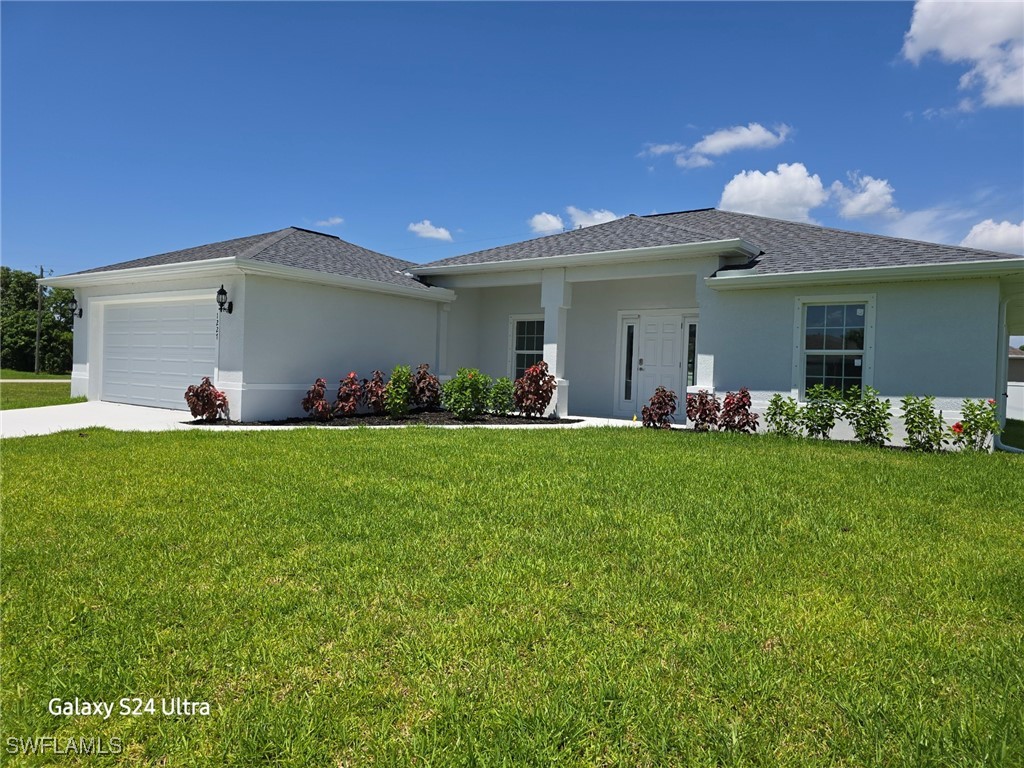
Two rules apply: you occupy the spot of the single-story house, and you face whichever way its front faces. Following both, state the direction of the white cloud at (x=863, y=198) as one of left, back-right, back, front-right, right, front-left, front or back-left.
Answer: back

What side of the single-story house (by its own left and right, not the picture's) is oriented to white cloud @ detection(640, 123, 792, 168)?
back

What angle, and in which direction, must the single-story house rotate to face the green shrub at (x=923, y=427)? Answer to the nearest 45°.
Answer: approximately 90° to its left

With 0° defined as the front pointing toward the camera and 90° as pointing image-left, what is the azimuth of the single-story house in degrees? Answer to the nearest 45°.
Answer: approximately 45°

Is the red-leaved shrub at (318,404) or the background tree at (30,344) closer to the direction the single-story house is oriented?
the red-leaved shrub

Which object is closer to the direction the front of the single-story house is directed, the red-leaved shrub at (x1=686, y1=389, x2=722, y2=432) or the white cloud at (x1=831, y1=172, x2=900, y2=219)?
the red-leaved shrub

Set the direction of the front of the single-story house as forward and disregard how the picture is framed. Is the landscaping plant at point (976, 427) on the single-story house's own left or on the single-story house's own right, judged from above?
on the single-story house's own left

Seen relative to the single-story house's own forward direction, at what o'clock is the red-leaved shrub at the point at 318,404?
The red-leaved shrub is roughly at 1 o'clock from the single-story house.
